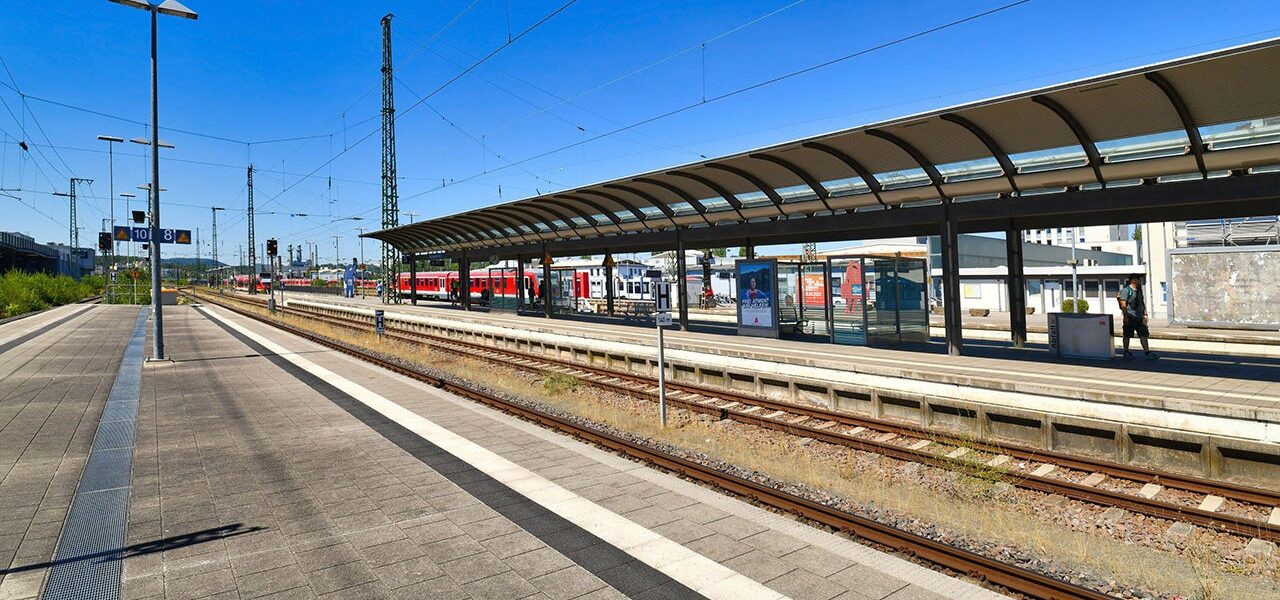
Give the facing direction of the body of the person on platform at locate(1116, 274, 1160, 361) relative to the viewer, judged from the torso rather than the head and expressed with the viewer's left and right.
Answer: facing the viewer and to the right of the viewer

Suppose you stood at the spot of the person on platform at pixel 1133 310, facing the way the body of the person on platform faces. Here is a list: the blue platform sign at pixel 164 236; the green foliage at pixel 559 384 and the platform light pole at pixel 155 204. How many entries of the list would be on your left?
0

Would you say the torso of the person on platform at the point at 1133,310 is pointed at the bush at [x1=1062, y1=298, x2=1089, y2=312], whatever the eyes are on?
no

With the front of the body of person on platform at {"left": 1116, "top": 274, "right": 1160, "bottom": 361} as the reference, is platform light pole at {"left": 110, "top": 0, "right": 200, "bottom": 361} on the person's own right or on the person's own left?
on the person's own right

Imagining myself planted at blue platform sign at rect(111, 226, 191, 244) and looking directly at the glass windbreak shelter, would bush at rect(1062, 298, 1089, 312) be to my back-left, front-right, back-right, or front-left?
front-left

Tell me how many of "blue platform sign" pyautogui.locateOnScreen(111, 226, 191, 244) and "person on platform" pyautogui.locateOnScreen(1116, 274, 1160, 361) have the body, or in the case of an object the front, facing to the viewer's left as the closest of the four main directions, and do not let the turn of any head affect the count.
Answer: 0

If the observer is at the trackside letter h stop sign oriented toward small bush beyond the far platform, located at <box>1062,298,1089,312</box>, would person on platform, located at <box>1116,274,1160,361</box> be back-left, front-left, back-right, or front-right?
front-right

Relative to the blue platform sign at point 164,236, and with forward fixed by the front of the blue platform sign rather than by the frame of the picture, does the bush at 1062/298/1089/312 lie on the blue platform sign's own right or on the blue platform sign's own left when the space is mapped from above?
on the blue platform sign's own left

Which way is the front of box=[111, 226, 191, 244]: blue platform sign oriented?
toward the camera
